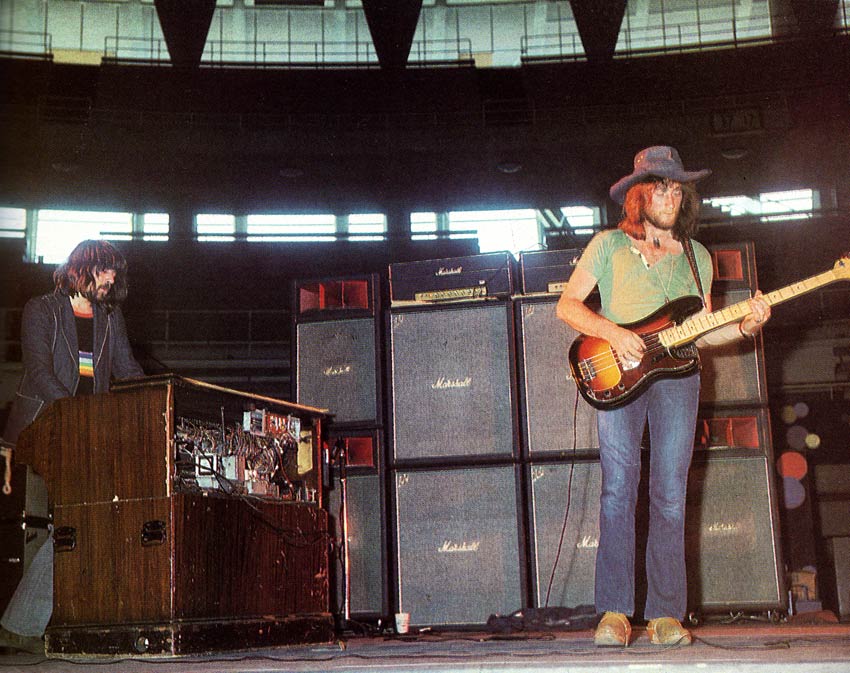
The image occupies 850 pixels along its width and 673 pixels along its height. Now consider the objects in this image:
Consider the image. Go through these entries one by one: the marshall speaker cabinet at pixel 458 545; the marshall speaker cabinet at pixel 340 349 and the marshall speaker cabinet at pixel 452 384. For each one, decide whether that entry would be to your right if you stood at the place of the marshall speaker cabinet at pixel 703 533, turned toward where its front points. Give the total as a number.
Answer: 3

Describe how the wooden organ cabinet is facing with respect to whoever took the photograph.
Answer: facing away from the viewer and to the left of the viewer

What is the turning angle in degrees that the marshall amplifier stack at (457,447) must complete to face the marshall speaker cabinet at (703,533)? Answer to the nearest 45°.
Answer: approximately 90° to its left

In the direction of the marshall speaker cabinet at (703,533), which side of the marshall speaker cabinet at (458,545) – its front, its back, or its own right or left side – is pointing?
left

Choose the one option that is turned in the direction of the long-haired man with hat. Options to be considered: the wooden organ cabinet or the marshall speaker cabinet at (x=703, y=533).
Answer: the marshall speaker cabinet

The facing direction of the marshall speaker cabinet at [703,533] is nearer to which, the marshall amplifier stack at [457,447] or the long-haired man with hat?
the long-haired man with hat

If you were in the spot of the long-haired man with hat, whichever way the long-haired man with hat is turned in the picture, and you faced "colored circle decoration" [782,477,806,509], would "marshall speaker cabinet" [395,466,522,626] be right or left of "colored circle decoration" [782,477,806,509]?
left

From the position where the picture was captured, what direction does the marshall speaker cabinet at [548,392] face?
facing the viewer
